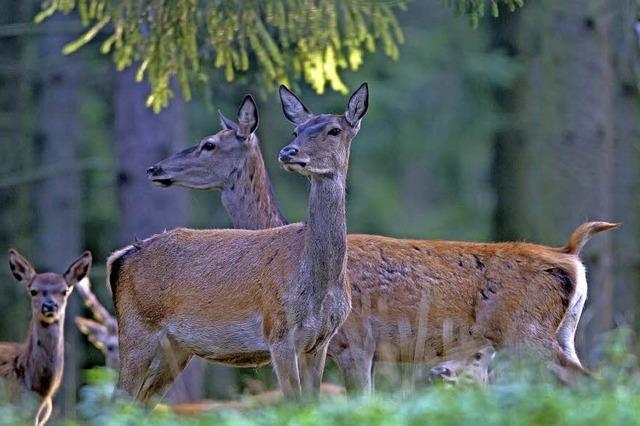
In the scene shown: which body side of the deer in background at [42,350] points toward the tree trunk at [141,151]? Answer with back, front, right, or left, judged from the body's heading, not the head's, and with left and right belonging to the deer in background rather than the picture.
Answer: left

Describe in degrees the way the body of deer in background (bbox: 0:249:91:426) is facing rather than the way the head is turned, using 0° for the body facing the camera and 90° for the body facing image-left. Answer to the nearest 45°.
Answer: approximately 315°
